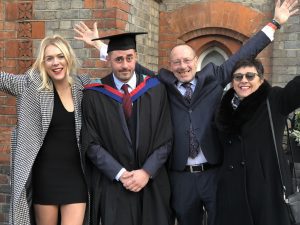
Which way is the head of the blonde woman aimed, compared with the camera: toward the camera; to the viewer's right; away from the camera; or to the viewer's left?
toward the camera

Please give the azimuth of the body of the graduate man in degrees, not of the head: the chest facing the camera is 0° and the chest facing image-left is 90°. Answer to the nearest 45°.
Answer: approximately 0°

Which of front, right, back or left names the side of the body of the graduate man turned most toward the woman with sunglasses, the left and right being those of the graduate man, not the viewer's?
left

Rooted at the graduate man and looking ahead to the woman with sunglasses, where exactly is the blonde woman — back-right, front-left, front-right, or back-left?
back-right

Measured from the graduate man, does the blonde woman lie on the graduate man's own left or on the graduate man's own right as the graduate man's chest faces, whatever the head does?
on the graduate man's own right

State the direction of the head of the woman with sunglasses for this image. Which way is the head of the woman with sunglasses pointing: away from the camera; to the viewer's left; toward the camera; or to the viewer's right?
toward the camera

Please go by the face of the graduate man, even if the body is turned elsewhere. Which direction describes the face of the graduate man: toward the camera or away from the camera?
toward the camera
